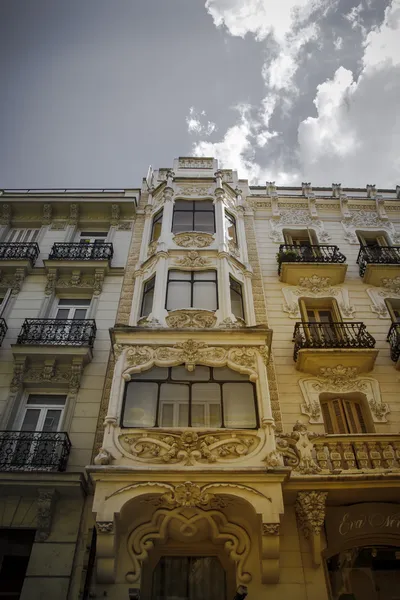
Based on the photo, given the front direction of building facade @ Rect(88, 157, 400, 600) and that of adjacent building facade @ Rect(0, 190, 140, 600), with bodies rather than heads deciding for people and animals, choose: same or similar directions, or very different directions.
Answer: same or similar directions

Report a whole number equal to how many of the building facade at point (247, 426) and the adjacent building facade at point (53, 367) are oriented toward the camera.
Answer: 2

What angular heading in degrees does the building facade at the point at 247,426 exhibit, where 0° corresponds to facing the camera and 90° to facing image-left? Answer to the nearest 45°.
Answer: approximately 0°

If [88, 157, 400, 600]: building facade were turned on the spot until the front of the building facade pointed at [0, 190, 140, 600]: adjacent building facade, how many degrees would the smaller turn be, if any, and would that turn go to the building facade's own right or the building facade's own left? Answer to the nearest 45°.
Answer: approximately 90° to the building facade's own right

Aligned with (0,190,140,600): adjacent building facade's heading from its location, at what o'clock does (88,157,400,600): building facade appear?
The building facade is roughly at 10 o'clock from the adjacent building facade.

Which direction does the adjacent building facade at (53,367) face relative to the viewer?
toward the camera
